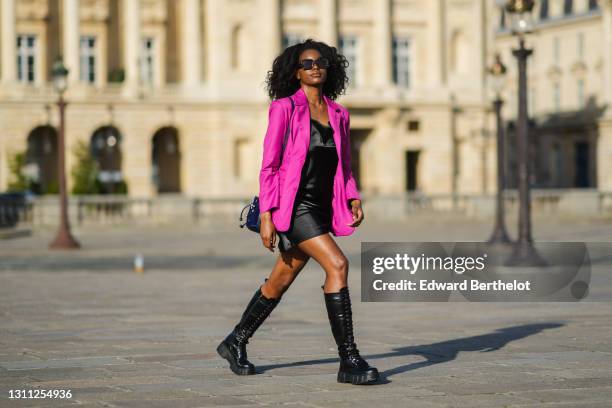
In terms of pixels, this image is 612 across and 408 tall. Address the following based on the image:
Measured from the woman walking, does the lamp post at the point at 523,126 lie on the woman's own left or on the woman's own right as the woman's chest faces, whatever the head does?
on the woman's own left

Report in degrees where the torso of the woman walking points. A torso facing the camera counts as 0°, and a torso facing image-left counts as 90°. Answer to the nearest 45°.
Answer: approximately 315°

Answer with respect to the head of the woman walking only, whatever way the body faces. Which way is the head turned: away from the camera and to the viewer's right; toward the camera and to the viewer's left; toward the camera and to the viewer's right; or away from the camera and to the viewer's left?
toward the camera and to the viewer's right

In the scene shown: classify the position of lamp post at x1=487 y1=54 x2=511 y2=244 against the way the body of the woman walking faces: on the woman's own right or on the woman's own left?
on the woman's own left
